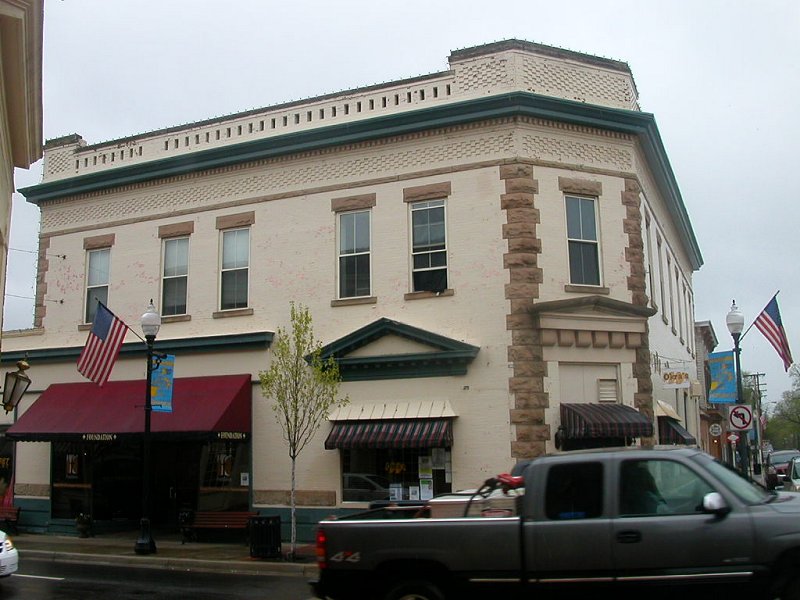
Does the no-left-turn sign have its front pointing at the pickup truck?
yes

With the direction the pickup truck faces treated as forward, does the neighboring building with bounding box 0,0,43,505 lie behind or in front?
behind

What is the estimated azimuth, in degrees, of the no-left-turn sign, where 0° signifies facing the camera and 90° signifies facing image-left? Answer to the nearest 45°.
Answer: approximately 0°

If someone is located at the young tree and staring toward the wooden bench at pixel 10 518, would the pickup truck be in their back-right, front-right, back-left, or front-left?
back-left

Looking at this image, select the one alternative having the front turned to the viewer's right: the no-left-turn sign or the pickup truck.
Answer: the pickup truck

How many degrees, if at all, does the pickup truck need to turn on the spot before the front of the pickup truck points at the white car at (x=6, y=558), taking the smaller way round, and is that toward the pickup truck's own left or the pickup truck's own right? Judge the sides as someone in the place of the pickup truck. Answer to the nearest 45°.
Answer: approximately 135° to the pickup truck's own left

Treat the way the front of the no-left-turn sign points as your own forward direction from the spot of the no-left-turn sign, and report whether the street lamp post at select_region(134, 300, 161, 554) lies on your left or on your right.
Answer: on your right

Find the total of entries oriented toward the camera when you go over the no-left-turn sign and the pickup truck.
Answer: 1

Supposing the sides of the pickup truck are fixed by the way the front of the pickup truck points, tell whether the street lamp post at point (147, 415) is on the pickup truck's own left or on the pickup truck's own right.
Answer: on the pickup truck's own left

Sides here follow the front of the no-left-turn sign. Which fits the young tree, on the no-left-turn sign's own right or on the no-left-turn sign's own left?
on the no-left-turn sign's own right

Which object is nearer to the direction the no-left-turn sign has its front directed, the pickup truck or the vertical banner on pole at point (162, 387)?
the pickup truck

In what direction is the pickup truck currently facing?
to the viewer's right

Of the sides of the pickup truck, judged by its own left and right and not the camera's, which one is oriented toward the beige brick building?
left

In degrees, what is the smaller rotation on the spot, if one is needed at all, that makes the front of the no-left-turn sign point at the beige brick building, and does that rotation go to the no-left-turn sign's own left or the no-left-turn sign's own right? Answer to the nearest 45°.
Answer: approximately 90° to the no-left-turn sign's own right

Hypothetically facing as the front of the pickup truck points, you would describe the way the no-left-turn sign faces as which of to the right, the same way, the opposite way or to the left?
to the right
